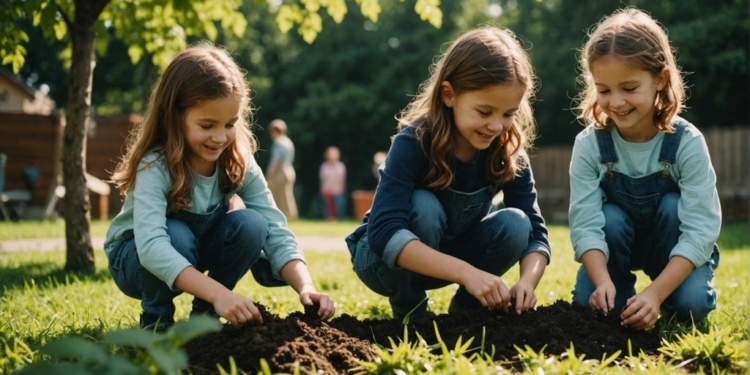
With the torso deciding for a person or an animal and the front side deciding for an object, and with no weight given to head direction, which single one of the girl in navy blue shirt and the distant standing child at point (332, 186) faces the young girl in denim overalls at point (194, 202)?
the distant standing child

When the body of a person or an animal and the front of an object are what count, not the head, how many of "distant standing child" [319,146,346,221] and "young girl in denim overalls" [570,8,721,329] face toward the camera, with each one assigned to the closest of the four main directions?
2

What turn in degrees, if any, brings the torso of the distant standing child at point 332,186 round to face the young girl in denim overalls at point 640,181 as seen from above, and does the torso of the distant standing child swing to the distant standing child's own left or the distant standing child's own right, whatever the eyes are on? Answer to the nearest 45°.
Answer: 0° — they already face them

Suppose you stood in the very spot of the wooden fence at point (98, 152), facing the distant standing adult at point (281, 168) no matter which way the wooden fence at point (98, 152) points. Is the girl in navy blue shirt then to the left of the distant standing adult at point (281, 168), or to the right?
right

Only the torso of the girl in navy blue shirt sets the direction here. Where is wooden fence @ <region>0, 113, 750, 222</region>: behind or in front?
behind

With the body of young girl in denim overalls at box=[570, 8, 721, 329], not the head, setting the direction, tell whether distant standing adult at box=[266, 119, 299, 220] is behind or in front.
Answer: behind

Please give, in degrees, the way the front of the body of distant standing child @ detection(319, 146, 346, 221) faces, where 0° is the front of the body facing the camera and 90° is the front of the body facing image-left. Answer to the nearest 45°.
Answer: approximately 0°

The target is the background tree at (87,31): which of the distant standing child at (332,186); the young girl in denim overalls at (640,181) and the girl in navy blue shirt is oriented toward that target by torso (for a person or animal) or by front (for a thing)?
the distant standing child

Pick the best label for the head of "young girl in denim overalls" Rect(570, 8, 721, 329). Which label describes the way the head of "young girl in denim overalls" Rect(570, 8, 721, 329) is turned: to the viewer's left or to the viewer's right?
to the viewer's left

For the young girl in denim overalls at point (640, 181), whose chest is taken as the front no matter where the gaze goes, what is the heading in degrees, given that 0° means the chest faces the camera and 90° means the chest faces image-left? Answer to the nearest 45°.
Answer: approximately 0°
